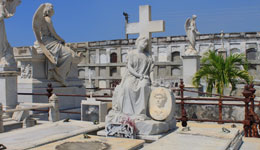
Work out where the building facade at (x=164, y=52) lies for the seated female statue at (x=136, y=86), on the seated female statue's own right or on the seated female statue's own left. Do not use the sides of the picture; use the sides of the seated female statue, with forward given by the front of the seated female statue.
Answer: on the seated female statue's own left

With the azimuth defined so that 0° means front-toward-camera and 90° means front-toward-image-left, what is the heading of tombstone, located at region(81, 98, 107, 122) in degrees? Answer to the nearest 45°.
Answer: approximately 45°

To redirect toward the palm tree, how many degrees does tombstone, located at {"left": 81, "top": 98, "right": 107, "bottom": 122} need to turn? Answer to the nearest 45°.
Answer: approximately 180°

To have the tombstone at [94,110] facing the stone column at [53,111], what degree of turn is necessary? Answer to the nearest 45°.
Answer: approximately 45° to its right

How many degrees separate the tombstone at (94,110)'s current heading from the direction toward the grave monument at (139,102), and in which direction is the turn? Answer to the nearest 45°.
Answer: approximately 45° to its left

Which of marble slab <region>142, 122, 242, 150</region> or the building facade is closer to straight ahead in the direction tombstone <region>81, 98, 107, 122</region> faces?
the marble slab

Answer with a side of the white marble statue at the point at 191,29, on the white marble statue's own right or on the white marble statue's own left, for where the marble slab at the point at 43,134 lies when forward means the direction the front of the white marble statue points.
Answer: on the white marble statue's own right

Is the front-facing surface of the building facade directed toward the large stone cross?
yes
